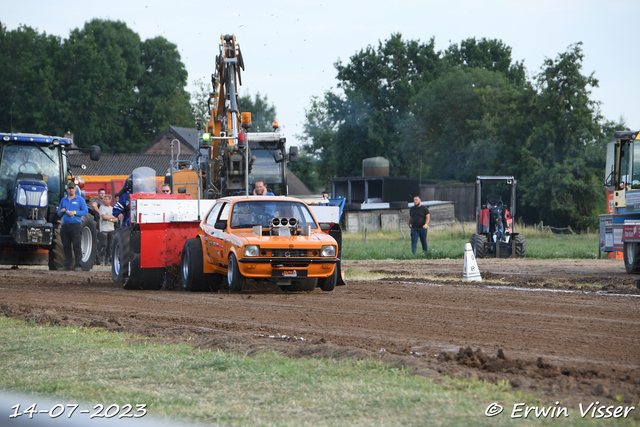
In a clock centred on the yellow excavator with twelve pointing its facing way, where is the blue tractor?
The blue tractor is roughly at 3 o'clock from the yellow excavator.

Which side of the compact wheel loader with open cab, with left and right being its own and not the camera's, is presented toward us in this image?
front

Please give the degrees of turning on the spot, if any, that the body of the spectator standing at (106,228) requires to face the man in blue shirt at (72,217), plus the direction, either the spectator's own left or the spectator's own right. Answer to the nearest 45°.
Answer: approximately 45° to the spectator's own right

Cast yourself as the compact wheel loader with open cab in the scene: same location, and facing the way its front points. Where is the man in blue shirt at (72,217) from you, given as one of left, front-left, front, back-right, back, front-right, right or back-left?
front-right

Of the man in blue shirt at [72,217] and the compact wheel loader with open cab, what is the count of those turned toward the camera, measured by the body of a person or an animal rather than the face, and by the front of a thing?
2

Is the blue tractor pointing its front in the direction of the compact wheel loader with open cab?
no

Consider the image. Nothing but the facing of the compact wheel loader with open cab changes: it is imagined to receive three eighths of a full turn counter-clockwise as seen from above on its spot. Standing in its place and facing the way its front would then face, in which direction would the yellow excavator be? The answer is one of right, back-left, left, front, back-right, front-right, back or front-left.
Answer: back

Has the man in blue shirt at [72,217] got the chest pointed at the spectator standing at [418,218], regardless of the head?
no

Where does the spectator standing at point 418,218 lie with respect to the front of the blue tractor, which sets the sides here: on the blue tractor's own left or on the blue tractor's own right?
on the blue tractor's own left

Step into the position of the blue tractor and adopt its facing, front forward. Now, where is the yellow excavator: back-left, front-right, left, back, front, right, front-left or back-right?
left

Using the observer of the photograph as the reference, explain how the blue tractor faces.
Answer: facing the viewer

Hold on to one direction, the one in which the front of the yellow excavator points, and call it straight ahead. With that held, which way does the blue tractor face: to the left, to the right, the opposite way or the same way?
the same way

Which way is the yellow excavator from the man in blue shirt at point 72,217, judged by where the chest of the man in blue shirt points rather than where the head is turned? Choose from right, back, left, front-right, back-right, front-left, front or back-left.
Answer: left

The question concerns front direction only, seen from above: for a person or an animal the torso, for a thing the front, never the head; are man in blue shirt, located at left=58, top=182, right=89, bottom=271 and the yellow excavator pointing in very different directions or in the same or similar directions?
same or similar directions
